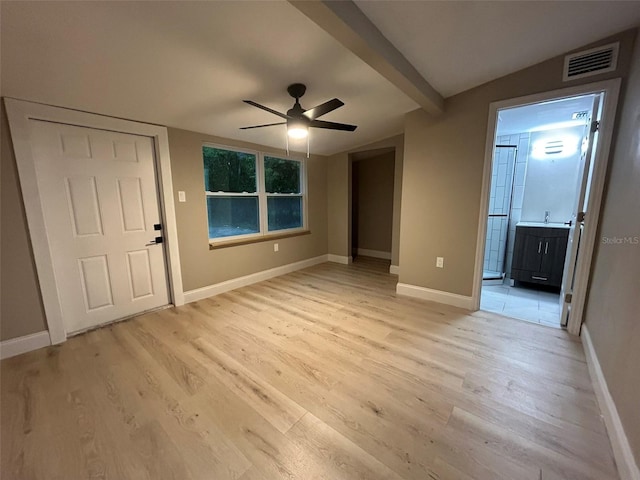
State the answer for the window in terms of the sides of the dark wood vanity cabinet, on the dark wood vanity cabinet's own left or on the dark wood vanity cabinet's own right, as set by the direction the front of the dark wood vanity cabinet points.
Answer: on the dark wood vanity cabinet's own right

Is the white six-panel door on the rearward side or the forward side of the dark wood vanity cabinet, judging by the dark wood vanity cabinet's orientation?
on the forward side

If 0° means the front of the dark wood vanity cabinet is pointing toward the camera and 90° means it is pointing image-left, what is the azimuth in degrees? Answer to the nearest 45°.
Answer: approximately 0°

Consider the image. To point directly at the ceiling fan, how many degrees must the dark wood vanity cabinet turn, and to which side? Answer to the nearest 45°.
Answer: approximately 45° to its right
